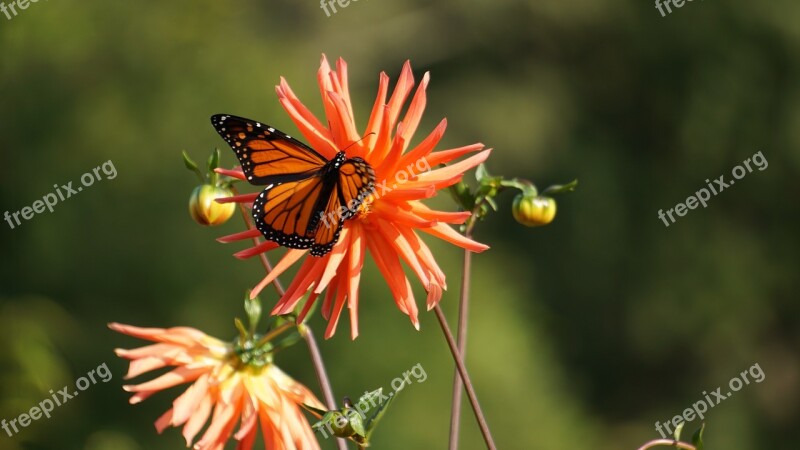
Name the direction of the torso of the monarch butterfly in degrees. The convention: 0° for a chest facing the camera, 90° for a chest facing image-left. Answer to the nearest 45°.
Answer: approximately 225°
